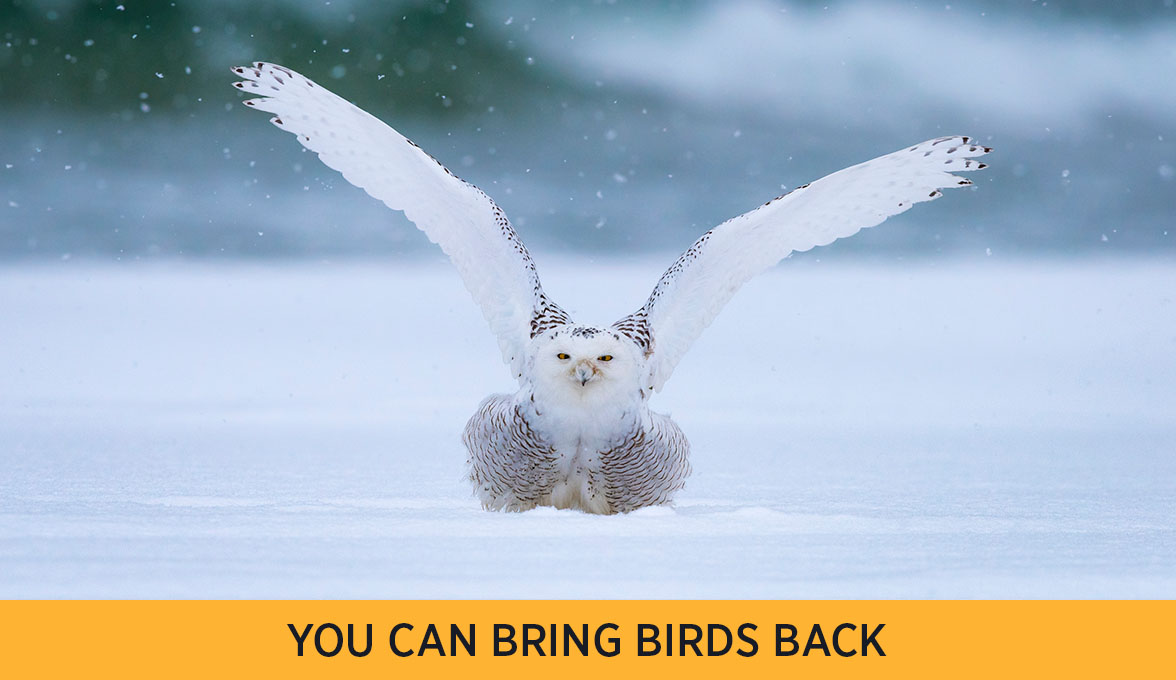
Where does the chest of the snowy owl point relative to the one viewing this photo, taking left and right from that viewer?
facing the viewer
